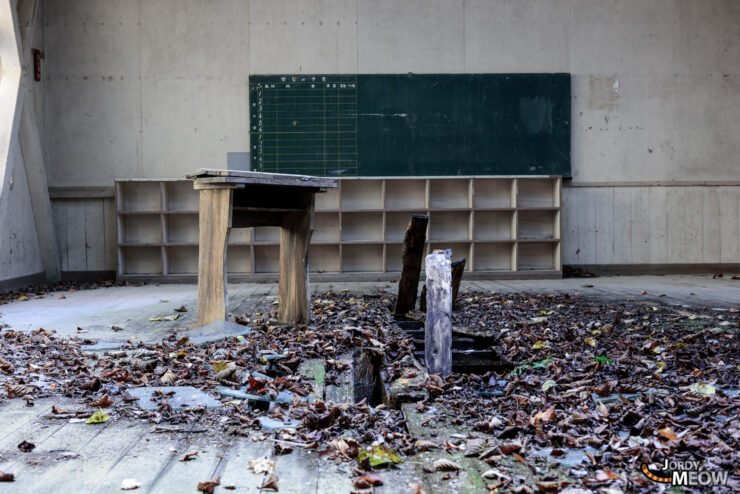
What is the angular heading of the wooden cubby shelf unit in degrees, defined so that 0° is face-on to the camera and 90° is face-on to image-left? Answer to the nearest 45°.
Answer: approximately 0°

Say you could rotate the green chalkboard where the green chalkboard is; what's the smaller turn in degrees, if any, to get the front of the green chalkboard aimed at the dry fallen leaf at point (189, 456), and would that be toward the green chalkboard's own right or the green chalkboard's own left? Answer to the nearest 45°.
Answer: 0° — it already faces it

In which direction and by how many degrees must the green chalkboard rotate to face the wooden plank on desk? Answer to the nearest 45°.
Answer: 0° — it already faces it

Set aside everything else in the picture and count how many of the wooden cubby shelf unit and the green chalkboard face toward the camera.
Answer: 2

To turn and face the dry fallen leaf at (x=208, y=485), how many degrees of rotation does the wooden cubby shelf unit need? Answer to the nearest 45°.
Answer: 0° — it already faces it

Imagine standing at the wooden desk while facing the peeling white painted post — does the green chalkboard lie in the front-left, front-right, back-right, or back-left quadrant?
back-left

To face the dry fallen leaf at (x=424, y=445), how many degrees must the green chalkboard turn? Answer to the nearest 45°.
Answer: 0° — it already faces it

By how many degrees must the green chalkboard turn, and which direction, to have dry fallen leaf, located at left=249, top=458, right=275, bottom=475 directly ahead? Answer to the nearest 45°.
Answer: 0° — it already faces it

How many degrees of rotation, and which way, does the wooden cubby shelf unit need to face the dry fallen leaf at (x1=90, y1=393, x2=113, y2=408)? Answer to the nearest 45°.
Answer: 0° — it already faces it
